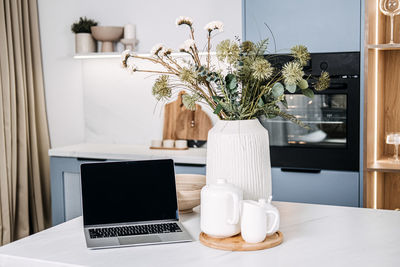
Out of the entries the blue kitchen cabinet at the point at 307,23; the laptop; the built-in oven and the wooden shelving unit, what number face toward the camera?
4

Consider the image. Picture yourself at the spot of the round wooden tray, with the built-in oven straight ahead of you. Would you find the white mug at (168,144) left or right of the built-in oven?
left

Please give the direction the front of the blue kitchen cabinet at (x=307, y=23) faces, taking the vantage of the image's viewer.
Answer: facing the viewer

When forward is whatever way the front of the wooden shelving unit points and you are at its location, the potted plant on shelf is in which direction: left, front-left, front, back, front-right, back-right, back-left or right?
right

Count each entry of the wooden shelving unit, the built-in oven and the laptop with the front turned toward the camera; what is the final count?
3

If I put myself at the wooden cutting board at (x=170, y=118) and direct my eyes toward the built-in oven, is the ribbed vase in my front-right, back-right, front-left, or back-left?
front-right

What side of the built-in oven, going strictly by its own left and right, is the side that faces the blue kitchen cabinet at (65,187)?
right

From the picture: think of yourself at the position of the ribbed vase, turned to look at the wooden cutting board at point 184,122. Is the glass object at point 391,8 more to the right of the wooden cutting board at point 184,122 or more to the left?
right

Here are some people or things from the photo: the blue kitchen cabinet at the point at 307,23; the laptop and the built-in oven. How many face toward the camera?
3

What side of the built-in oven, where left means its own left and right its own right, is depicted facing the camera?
front

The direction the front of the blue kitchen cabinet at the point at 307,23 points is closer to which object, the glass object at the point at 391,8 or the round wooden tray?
the round wooden tray

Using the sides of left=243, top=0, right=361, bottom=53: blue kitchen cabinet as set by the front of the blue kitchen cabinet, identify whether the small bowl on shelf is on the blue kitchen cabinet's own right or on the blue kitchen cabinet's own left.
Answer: on the blue kitchen cabinet's own right

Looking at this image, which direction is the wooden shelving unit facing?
toward the camera

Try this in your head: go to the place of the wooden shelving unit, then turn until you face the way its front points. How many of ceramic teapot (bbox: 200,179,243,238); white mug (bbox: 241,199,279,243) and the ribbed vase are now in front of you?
3

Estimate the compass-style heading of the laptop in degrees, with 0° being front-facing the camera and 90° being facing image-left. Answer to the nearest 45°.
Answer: approximately 0°

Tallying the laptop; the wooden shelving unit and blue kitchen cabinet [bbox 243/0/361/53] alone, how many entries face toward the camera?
3

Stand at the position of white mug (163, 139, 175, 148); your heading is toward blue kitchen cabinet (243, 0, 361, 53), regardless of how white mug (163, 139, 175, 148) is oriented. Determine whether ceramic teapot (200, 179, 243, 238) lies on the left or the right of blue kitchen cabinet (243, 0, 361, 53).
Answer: right

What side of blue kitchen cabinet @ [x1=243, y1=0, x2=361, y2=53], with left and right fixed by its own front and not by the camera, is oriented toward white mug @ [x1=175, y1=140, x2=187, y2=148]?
right
